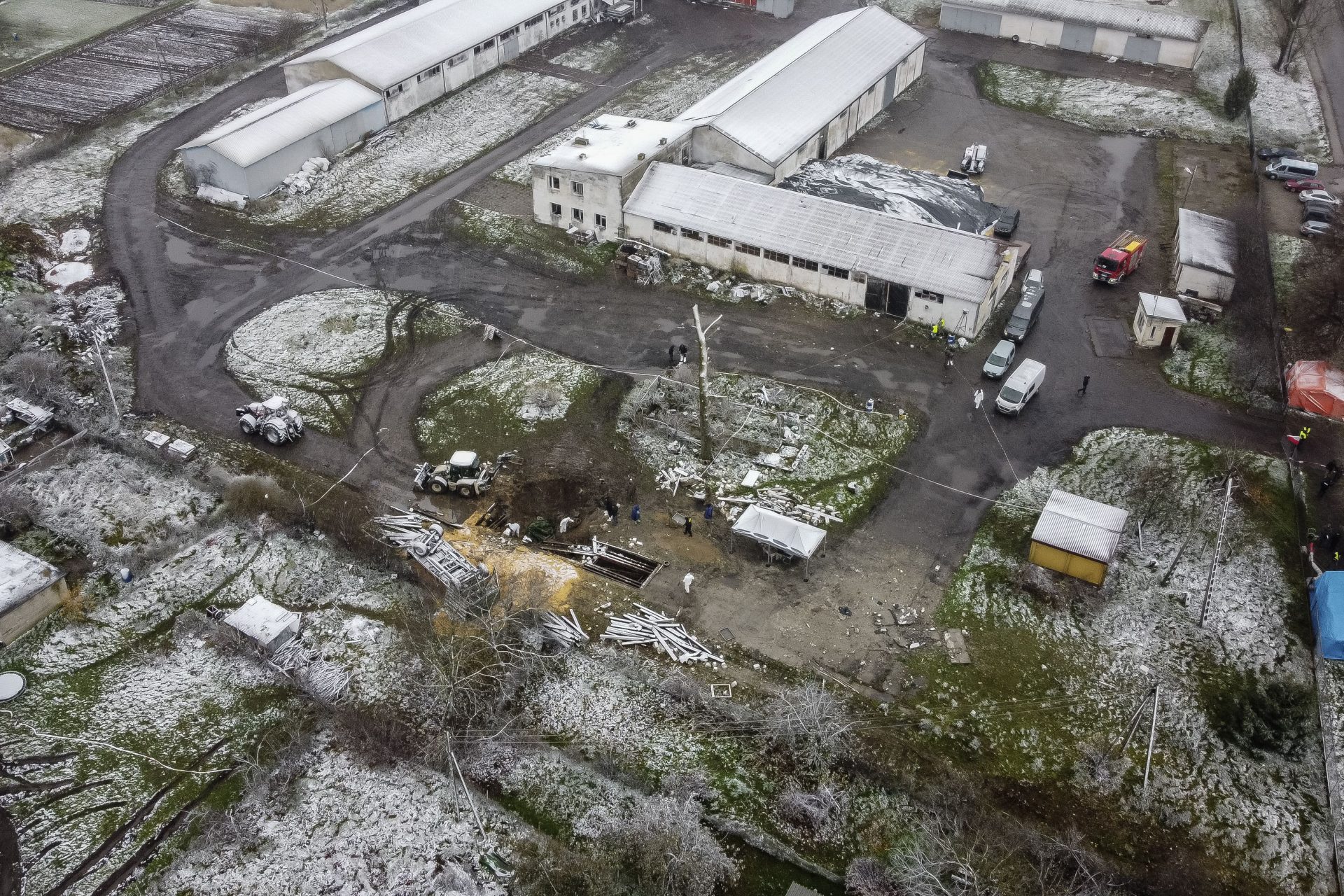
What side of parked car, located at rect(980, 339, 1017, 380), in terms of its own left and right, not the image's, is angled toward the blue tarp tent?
left

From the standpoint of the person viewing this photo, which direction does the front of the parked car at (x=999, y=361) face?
facing the viewer and to the left of the viewer

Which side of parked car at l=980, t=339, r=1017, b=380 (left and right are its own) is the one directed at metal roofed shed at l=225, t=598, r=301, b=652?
front

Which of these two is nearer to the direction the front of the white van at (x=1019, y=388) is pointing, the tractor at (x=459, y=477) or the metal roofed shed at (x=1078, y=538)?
the tractor

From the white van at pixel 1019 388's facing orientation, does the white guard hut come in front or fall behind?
behind

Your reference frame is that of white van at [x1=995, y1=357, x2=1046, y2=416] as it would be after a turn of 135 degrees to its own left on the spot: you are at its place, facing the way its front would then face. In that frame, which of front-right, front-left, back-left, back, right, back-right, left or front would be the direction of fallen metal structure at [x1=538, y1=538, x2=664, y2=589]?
back-right

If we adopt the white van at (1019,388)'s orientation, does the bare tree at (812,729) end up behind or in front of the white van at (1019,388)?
in front

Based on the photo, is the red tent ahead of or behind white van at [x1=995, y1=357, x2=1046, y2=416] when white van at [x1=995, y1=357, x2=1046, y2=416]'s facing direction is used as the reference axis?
behind

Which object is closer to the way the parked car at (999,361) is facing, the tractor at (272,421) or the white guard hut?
the tractor

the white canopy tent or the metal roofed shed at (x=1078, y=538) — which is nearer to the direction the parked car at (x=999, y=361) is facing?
the white canopy tent
